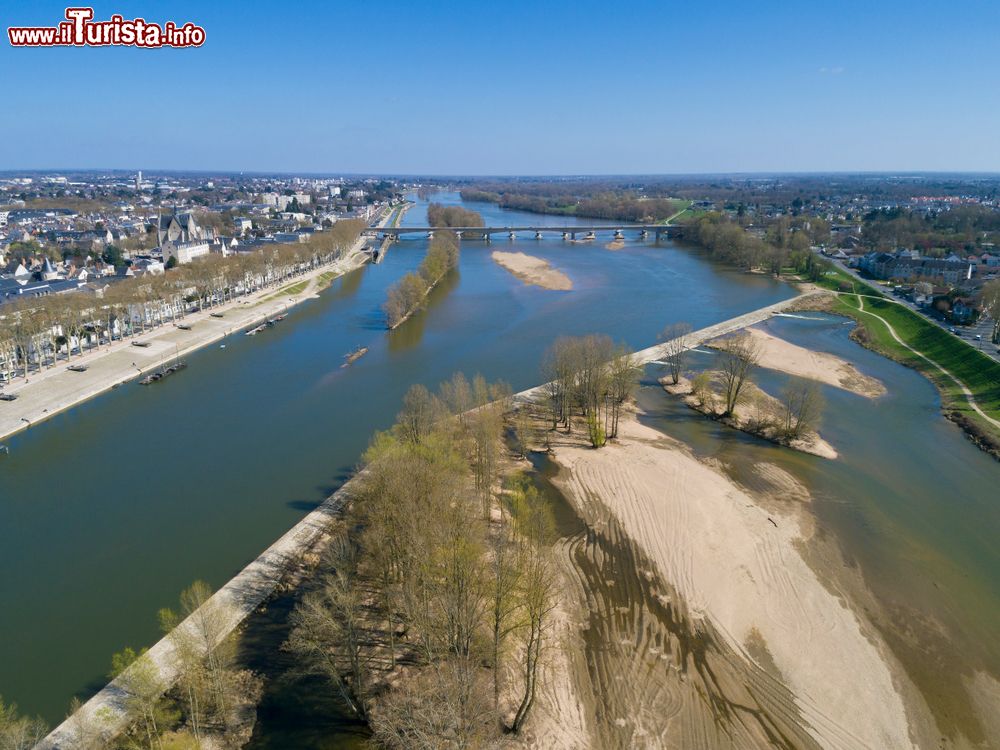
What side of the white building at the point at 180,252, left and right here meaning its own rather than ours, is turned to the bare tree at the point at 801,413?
front

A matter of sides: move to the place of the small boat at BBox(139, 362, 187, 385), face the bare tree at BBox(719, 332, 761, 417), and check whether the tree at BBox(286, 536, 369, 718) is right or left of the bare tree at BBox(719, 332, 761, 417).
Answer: right

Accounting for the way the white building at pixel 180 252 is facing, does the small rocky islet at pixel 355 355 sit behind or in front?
in front

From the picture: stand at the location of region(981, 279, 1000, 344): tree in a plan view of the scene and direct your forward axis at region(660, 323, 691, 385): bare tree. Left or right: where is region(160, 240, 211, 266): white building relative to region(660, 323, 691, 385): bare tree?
right

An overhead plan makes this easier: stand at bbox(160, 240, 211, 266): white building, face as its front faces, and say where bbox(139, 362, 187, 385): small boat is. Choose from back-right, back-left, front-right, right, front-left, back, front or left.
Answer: front-right

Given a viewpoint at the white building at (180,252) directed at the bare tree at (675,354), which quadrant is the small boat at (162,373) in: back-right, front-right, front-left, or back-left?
front-right

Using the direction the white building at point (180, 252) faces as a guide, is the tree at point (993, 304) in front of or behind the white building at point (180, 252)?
in front

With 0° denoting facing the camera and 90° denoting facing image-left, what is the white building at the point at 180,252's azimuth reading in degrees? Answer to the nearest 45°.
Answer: approximately 315°

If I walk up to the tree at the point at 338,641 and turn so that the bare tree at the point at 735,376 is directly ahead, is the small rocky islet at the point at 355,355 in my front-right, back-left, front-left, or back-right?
front-left
